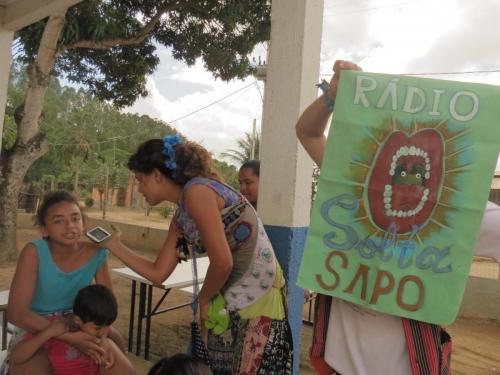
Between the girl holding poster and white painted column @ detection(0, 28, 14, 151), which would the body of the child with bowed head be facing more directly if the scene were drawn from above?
the girl holding poster

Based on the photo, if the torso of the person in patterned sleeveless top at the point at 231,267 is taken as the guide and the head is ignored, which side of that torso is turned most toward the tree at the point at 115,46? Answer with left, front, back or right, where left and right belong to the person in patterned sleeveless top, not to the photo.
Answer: right

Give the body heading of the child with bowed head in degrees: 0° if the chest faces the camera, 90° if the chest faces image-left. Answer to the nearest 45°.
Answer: approximately 315°

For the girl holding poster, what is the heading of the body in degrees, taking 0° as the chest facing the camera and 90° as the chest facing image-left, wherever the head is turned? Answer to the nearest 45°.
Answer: approximately 0°

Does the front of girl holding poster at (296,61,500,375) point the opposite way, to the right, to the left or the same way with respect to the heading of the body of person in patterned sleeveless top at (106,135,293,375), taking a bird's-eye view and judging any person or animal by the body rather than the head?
to the left

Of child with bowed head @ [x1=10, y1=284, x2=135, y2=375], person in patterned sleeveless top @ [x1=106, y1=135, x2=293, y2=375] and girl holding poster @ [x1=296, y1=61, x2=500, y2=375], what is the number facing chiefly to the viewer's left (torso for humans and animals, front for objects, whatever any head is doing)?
1

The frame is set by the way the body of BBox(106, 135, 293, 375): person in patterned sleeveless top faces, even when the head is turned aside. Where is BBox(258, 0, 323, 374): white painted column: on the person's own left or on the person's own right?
on the person's own right

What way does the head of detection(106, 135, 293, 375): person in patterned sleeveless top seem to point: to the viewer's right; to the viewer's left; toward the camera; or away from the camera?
to the viewer's left

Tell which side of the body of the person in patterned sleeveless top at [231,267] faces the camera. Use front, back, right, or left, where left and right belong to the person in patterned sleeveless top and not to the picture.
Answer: left

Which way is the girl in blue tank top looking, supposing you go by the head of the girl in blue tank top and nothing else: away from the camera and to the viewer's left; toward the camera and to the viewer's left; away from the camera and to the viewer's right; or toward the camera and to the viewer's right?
toward the camera and to the viewer's right
